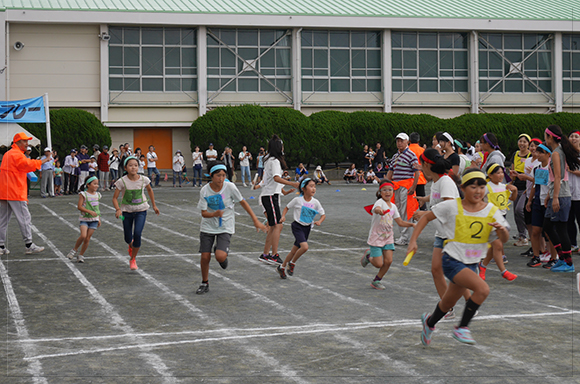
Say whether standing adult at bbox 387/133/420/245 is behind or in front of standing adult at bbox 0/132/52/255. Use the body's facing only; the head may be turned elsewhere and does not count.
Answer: in front

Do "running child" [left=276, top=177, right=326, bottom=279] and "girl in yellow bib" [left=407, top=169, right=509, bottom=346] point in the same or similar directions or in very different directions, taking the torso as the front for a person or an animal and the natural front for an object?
same or similar directions

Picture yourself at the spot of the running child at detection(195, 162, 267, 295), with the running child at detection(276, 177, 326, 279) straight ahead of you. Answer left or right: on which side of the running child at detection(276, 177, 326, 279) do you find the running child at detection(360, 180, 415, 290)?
right

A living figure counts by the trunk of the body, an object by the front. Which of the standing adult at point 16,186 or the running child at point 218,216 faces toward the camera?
the running child

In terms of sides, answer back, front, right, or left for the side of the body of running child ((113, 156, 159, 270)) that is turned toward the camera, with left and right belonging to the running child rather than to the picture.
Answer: front

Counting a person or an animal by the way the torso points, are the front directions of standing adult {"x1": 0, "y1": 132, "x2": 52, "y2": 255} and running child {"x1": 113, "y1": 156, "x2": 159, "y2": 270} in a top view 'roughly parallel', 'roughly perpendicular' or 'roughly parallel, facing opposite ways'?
roughly perpendicular

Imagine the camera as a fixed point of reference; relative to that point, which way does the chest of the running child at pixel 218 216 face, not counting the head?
toward the camera

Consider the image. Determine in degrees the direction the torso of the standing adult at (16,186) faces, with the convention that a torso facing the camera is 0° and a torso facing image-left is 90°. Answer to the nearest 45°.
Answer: approximately 270°

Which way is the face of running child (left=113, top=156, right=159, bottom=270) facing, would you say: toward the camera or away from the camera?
toward the camera

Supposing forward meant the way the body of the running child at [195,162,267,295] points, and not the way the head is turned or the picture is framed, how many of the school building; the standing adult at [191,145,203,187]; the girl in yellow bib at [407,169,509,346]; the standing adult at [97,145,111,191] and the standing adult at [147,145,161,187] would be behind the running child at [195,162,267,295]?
4

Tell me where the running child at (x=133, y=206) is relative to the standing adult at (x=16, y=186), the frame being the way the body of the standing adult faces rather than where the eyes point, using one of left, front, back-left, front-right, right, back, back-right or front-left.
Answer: front-right

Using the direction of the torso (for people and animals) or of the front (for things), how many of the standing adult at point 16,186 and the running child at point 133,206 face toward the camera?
1

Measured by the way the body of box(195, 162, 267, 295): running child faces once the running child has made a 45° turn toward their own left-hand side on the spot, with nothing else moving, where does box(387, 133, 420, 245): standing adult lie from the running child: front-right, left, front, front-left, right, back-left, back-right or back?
left

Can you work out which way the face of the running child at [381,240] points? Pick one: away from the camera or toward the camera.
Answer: toward the camera

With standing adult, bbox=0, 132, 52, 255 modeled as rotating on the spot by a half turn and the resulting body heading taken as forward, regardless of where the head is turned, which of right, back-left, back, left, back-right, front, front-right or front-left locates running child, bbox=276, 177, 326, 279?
back-left
